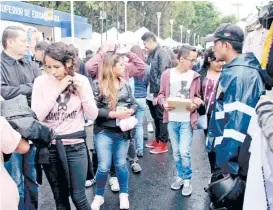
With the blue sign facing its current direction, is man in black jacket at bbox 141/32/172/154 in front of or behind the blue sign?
in front

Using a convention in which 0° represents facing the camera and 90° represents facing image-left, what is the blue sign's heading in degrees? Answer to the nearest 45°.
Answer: approximately 315°

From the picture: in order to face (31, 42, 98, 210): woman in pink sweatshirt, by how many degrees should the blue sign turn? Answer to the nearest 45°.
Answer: approximately 45° to its right

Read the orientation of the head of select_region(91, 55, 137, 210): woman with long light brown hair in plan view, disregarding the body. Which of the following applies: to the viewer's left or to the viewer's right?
to the viewer's right

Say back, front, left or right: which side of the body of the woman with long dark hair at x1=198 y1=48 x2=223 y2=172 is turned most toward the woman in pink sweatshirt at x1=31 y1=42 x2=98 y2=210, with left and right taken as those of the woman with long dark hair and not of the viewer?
right

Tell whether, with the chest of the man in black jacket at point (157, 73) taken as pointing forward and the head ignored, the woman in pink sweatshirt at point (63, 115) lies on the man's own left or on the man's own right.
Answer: on the man's own left
